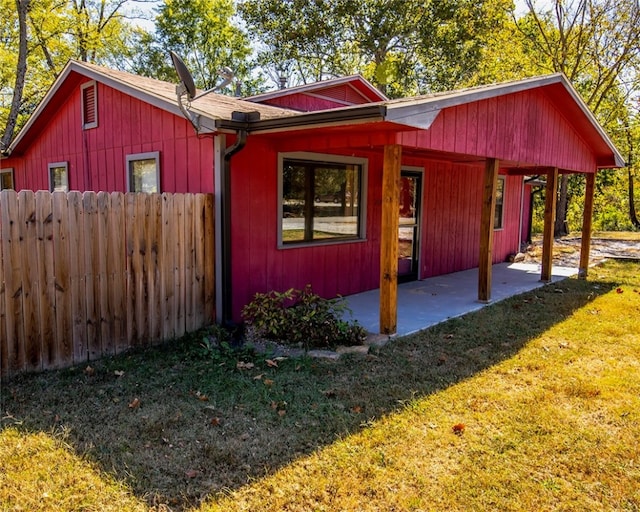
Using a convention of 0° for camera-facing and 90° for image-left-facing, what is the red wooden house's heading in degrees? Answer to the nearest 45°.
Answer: approximately 315°

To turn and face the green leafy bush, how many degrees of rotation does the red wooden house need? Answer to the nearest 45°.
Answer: approximately 45° to its right

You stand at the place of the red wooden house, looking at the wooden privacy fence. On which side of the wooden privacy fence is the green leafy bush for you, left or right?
left

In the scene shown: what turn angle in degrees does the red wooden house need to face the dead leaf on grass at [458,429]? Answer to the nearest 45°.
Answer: approximately 45° to its right
